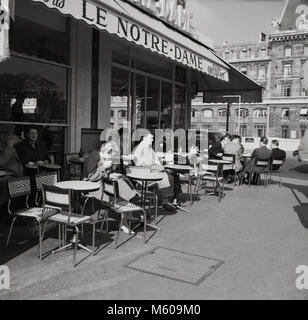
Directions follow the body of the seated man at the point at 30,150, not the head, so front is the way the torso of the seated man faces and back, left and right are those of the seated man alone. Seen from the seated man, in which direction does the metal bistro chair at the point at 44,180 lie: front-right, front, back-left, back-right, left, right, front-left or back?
front-right

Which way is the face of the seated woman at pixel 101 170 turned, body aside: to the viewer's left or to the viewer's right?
to the viewer's right

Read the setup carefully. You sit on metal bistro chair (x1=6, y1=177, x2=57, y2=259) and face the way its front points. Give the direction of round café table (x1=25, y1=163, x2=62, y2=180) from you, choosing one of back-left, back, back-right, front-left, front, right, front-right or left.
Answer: back-left

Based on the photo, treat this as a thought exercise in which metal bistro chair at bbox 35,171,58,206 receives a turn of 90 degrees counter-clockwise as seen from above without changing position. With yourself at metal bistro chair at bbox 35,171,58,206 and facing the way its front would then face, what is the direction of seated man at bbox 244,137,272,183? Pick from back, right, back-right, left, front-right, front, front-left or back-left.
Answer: front
